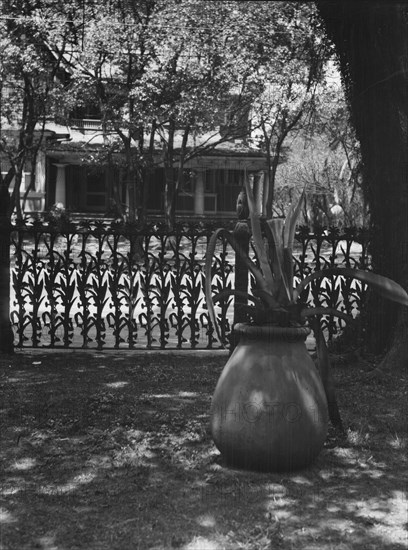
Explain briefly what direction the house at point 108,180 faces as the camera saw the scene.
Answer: facing the viewer

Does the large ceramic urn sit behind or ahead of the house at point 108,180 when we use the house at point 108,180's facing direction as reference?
ahead
